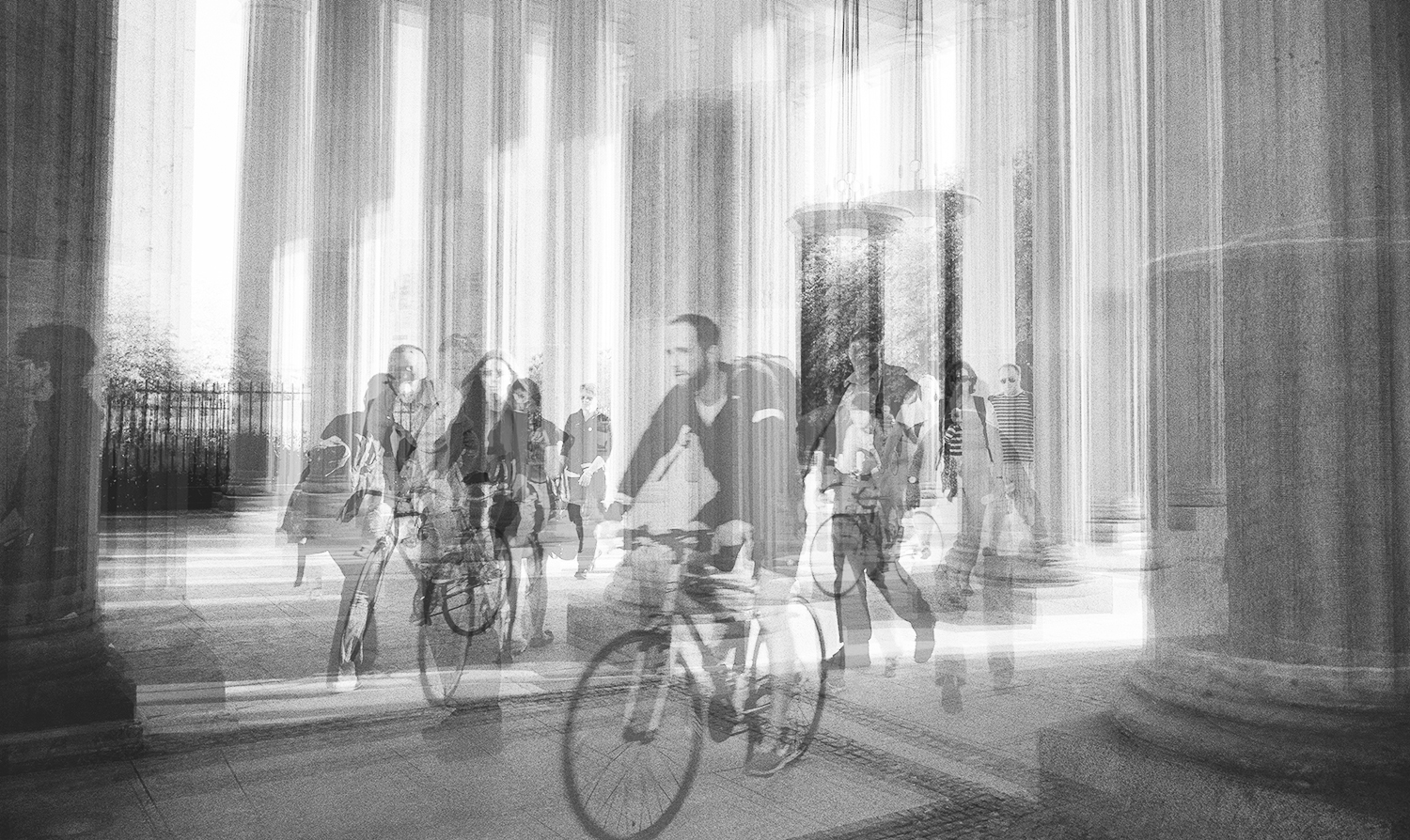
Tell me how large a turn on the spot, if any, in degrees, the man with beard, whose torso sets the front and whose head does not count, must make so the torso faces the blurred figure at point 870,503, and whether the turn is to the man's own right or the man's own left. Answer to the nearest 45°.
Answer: approximately 180°

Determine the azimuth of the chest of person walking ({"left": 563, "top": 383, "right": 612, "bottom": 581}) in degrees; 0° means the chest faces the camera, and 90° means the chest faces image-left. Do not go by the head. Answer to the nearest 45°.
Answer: approximately 0°

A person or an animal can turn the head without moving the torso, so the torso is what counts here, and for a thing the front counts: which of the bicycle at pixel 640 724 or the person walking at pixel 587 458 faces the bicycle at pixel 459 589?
the person walking

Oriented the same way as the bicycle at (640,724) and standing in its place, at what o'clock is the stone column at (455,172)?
The stone column is roughly at 4 o'clock from the bicycle.

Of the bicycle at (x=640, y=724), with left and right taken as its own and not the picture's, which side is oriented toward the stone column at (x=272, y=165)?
right

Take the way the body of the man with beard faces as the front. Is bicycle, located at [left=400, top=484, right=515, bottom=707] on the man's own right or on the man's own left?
on the man's own right

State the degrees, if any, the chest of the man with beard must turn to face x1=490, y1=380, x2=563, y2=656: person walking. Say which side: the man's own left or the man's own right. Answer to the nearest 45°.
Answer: approximately 90° to the man's own right
